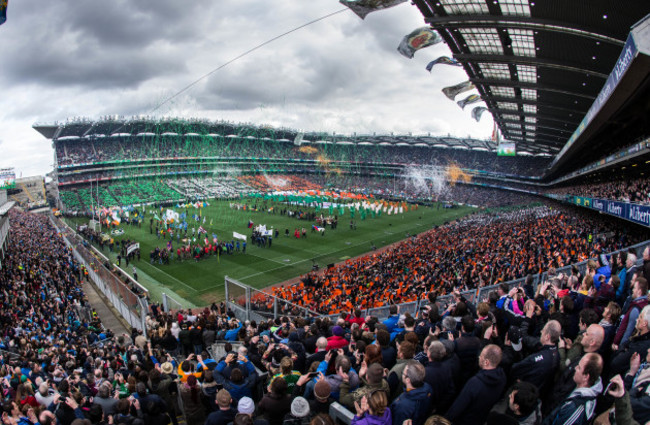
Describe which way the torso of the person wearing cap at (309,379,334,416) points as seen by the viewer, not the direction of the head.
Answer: away from the camera

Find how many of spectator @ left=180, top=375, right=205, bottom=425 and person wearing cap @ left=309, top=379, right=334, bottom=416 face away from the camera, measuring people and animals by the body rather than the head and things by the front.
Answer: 2

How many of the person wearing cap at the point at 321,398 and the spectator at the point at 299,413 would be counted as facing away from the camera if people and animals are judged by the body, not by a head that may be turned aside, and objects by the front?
2

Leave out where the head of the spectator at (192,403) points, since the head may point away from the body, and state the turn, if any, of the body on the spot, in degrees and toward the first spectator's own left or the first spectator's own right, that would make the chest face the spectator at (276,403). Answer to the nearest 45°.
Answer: approximately 135° to the first spectator's own right

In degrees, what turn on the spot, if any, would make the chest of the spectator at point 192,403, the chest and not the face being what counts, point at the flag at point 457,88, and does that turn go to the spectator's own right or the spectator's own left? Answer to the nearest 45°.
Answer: approximately 45° to the spectator's own right

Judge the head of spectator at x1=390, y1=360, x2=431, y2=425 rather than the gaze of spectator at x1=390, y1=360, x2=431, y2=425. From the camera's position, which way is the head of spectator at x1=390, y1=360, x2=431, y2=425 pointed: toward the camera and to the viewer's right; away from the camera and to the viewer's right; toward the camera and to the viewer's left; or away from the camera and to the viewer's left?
away from the camera and to the viewer's left

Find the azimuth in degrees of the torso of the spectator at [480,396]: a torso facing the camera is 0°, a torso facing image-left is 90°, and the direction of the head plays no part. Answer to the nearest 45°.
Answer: approximately 135°

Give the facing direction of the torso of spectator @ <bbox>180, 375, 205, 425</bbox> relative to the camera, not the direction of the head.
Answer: away from the camera

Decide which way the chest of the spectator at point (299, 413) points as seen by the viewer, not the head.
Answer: away from the camera
